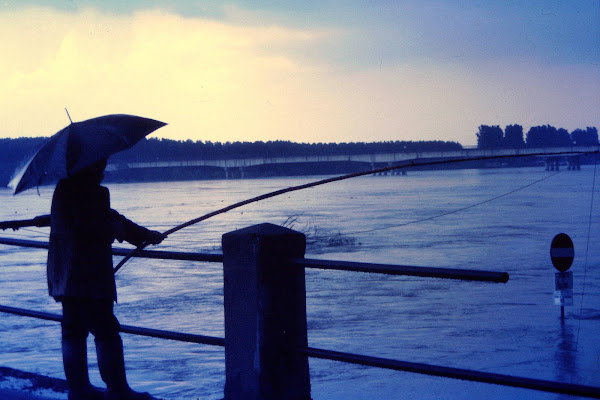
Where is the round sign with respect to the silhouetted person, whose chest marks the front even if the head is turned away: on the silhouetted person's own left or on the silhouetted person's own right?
on the silhouetted person's own left

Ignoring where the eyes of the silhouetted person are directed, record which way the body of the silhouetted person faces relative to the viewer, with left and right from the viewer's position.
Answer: facing to the right of the viewer

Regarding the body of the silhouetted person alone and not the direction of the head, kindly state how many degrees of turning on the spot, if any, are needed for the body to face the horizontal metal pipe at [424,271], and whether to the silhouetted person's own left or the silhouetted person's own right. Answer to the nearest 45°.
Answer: approximately 45° to the silhouetted person's own right

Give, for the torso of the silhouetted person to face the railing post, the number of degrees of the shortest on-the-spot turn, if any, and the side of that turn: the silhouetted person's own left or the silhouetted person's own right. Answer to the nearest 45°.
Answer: approximately 45° to the silhouetted person's own right

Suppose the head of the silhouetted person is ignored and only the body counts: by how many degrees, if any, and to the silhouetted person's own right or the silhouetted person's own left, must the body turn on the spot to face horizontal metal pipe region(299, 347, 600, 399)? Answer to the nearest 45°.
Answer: approximately 45° to the silhouetted person's own right
